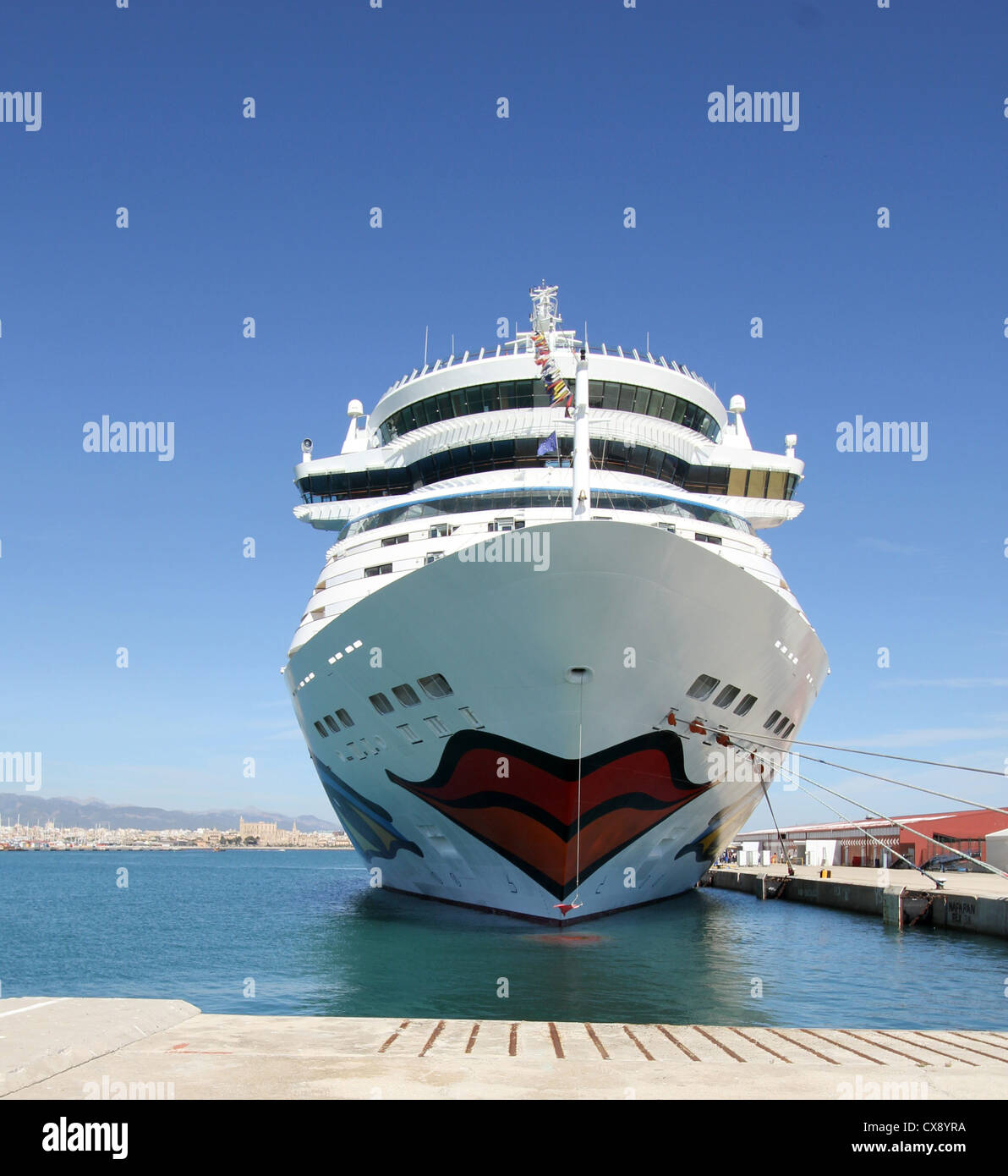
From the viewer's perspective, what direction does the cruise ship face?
toward the camera
